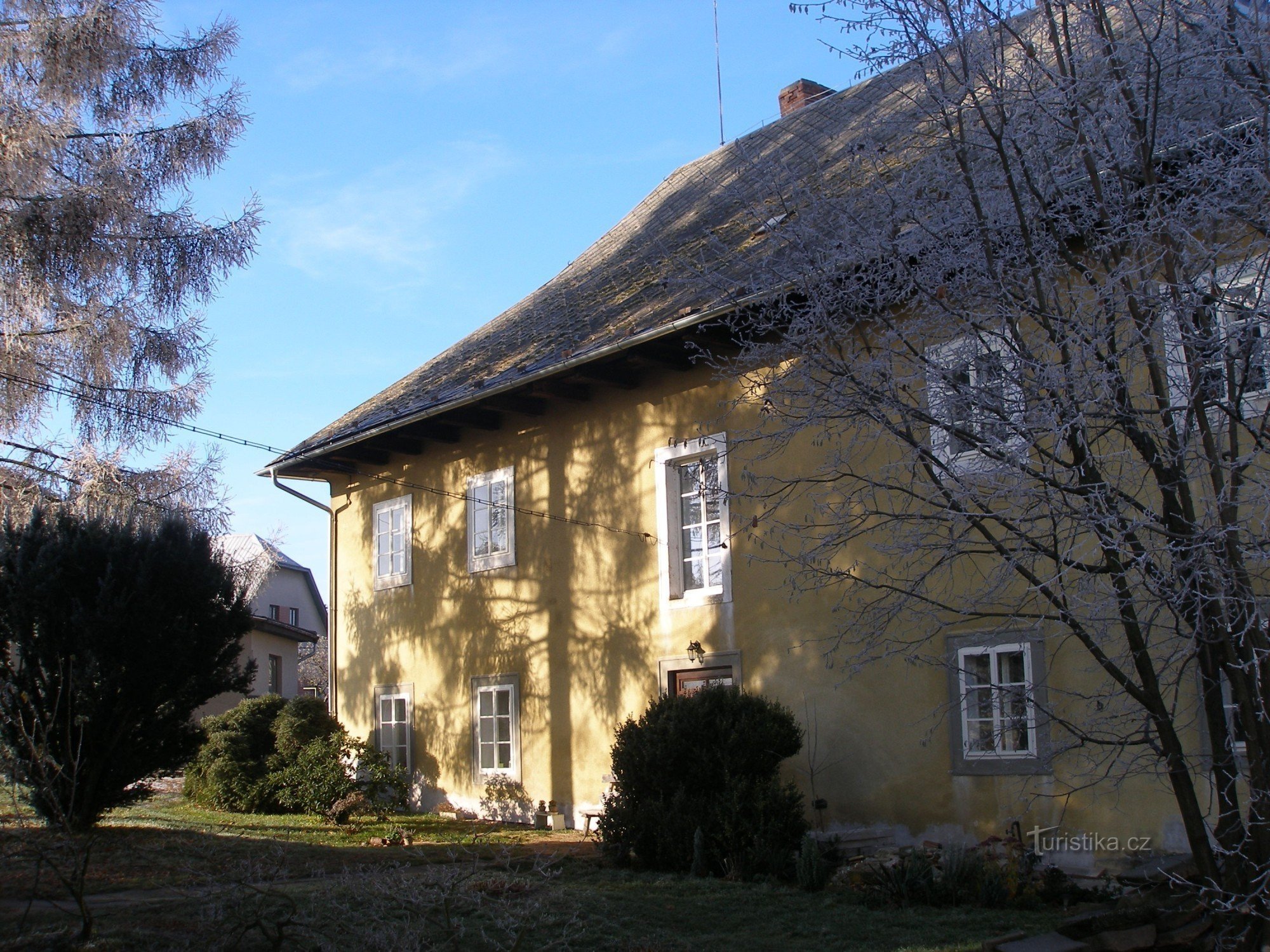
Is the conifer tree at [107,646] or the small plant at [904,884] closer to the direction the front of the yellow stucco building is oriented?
the conifer tree

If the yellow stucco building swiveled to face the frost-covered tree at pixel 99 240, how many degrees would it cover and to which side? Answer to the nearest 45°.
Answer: approximately 45° to its right

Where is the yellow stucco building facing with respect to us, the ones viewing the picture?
facing the viewer and to the left of the viewer

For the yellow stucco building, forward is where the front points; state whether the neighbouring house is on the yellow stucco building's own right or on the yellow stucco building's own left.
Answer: on the yellow stucco building's own right
